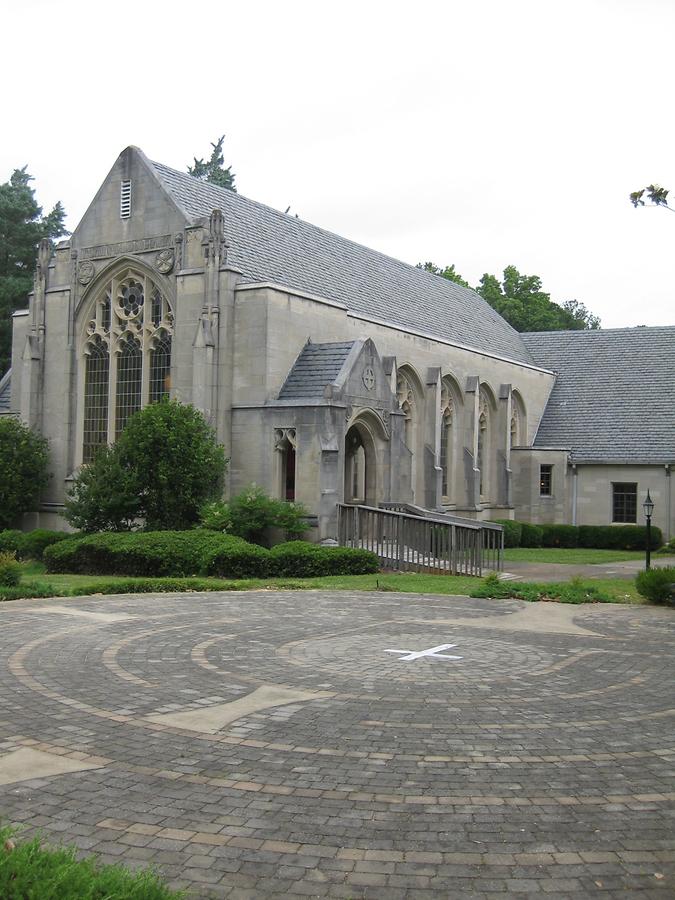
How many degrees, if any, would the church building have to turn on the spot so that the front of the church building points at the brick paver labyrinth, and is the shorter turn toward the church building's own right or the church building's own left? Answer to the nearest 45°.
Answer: approximately 45° to the church building's own right

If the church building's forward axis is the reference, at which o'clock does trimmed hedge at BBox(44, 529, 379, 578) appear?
The trimmed hedge is roughly at 2 o'clock from the church building.

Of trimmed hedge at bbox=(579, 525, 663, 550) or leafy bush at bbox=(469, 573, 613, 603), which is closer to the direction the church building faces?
the leafy bush

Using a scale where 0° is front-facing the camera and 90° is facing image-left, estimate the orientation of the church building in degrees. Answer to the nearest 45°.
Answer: approximately 315°

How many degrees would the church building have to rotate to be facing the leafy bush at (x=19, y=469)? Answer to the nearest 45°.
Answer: approximately 45° to its right
